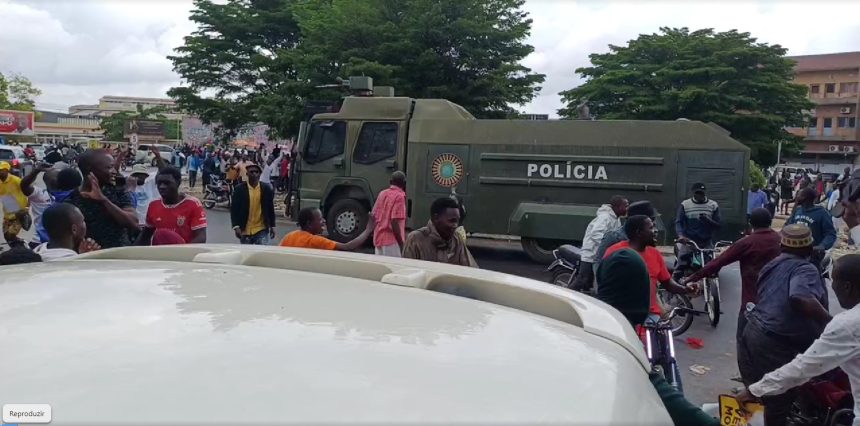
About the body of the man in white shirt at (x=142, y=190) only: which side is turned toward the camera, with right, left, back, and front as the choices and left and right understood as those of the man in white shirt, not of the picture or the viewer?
front

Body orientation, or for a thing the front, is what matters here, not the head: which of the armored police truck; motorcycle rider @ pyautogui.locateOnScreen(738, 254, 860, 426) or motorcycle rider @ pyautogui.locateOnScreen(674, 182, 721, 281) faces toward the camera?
motorcycle rider @ pyautogui.locateOnScreen(674, 182, 721, 281)

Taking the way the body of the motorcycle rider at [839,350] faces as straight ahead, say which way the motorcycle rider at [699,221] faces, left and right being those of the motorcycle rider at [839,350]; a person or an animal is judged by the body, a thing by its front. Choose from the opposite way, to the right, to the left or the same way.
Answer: to the left

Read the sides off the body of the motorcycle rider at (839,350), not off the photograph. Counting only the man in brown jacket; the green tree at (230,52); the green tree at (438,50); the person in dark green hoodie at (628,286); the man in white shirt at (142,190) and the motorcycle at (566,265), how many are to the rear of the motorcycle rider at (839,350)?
0

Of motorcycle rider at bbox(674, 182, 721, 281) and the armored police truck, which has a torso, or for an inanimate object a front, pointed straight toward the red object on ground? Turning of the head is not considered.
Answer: the motorcycle rider

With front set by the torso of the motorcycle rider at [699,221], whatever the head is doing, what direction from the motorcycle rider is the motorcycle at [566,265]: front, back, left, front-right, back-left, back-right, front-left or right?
front-right

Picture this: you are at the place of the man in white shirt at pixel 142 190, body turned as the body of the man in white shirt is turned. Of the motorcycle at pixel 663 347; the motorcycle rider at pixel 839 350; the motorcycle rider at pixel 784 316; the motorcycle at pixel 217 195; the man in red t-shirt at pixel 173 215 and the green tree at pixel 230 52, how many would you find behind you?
2

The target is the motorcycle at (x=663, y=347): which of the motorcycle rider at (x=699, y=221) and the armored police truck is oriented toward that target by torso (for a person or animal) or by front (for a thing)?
the motorcycle rider

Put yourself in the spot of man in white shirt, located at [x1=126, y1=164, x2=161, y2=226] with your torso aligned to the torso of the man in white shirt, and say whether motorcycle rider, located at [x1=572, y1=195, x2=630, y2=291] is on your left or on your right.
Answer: on your left

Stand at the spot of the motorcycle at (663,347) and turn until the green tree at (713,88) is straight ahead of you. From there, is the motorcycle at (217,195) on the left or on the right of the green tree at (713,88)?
left

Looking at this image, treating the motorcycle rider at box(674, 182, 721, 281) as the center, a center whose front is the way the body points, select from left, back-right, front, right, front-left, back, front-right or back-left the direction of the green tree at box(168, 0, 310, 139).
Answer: back-right

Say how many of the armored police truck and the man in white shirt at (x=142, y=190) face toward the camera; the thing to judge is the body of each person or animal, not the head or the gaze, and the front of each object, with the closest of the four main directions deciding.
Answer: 1

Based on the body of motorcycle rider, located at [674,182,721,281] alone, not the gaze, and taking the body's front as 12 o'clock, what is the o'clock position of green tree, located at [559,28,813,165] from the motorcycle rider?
The green tree is roughly at 6 o'clock from the motorcycle rider.

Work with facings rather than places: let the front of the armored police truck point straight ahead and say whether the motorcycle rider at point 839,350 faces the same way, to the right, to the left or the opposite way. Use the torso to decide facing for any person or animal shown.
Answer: the same way

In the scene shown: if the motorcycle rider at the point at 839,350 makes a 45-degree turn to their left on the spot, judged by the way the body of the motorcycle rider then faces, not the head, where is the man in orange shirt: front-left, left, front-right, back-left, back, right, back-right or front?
front-right

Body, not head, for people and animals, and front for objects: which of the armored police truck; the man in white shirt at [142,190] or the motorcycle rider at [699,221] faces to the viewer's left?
the armored police truck

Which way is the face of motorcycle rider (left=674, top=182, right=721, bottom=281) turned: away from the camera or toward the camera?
toward the camera

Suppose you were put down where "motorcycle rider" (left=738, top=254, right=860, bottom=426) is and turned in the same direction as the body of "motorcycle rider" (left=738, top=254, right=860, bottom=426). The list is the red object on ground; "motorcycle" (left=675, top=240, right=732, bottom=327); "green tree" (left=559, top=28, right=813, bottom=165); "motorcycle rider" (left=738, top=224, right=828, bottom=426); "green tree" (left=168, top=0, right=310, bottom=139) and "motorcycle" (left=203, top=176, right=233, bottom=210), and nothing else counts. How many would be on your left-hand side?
0

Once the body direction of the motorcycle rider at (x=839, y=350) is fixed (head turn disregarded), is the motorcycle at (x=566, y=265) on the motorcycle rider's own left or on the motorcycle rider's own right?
on the motorcycle rider's own right

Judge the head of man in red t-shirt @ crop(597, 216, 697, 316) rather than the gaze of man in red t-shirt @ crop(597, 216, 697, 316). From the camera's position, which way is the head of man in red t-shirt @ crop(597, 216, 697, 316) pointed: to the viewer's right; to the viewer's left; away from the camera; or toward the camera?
to the viewer's right

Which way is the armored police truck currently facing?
to the viewer's left
